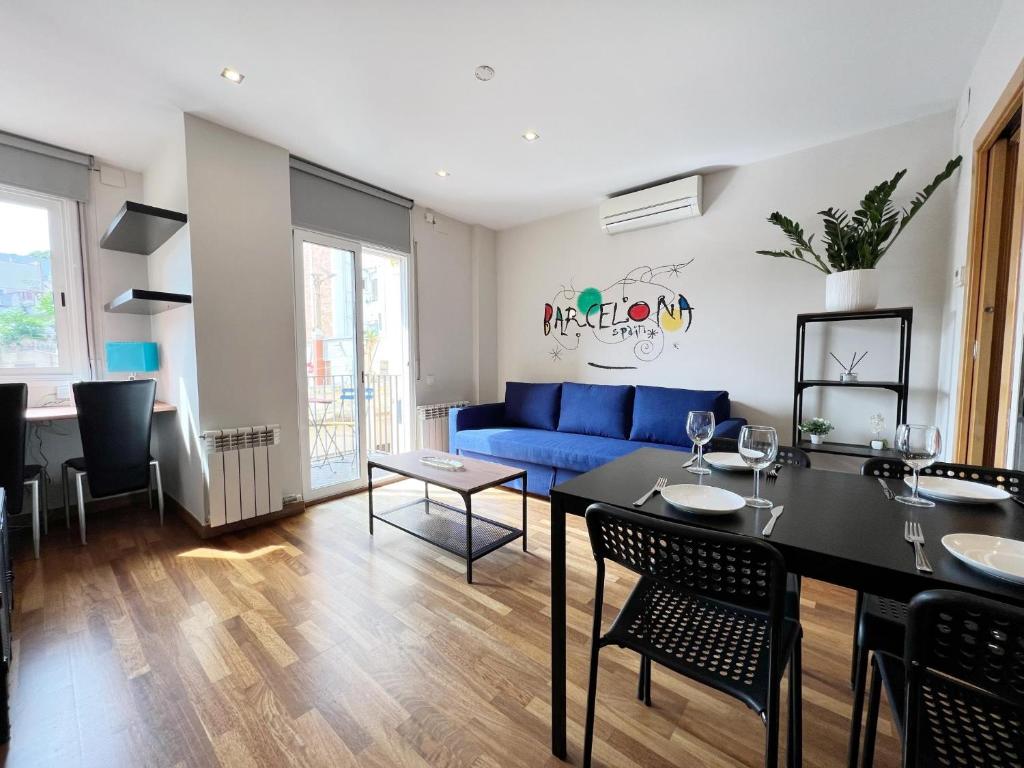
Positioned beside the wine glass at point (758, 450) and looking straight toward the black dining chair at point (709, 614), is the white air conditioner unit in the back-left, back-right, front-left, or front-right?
back-right

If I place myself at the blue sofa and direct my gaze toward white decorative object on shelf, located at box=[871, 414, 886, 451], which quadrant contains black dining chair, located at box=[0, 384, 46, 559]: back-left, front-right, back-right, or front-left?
back-right

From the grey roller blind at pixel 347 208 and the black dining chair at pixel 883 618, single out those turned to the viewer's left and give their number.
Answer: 0

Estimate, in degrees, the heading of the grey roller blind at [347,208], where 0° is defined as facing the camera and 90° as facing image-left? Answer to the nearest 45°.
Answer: approximately 315°

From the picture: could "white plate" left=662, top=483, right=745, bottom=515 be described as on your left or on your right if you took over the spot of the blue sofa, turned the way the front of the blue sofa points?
on your left

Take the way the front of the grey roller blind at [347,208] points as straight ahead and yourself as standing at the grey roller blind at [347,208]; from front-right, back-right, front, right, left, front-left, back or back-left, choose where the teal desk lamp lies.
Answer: back-right

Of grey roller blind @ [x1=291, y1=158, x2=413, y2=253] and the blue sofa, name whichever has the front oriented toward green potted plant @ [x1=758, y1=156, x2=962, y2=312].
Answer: the grey roller blind

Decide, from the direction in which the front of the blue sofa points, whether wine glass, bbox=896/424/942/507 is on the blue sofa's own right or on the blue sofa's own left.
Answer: on the blue sofa's own left

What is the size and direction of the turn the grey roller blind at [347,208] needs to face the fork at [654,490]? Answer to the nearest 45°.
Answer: approximately 45° to its right

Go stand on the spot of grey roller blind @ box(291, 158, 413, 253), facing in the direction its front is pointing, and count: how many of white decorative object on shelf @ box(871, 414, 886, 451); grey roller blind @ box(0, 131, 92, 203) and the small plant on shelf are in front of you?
2

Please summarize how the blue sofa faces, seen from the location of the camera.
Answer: facing the viewer and to the left of the viewer
